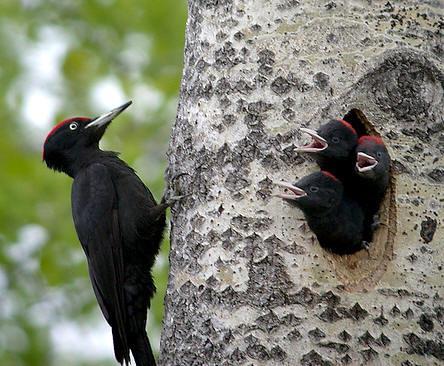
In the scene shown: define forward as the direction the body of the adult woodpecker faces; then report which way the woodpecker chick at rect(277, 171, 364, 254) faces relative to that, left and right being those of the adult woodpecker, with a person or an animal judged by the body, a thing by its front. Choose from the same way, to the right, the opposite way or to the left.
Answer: the opposite way

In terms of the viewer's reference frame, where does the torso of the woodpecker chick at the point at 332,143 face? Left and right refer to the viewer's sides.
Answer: facing to the left of the viewer

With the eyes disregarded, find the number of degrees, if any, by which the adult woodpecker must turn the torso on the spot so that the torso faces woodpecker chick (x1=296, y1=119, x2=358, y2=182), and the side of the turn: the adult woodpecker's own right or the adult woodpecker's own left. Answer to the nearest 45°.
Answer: approximately 45° to the adult woodpecker's own right

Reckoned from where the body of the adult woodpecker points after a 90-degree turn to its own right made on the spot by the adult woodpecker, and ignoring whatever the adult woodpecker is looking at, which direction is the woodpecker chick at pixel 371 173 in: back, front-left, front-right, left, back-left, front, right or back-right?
front-left

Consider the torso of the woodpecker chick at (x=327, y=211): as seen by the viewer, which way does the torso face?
to the viewer's left

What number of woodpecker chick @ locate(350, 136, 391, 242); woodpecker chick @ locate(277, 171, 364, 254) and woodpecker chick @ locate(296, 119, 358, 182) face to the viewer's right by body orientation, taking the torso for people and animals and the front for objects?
0

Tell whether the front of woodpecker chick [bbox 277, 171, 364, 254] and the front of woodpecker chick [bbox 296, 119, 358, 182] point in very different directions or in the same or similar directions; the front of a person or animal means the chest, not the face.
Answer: same or similar directions

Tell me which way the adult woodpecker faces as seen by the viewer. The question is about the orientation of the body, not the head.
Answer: to the viewer's right

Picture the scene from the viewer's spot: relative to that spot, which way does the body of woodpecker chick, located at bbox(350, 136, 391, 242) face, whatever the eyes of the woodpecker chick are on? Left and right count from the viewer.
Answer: facing the viewer and to the left of the viewer

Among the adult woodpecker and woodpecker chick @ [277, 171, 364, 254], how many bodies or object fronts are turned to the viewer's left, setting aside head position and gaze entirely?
1
